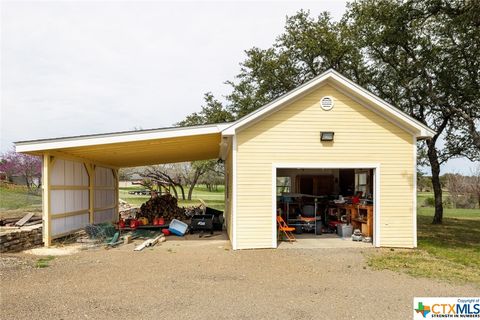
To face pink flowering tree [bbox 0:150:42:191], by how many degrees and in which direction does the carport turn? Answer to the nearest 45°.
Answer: approximately 180°

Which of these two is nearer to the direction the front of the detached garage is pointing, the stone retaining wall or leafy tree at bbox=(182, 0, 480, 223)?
the stone retaining wall

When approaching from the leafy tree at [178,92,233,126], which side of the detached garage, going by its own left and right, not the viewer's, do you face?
back

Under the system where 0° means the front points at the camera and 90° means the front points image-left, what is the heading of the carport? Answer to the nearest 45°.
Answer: approximately 0°

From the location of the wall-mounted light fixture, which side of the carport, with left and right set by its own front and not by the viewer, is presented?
left
